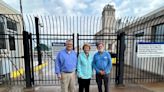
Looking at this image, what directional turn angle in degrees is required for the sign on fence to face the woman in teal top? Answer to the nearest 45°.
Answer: approximately 45° to its right

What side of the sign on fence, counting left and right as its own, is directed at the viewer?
front
